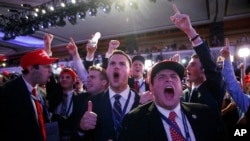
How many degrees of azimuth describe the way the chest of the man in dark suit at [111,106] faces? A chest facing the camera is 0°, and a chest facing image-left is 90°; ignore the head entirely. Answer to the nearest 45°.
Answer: approximately 0°

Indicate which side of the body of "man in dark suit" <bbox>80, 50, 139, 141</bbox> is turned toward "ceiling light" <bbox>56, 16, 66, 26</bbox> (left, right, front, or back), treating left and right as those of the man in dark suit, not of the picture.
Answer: back

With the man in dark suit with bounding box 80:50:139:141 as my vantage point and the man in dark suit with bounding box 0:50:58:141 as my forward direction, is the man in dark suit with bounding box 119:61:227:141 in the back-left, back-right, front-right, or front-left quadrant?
back-left

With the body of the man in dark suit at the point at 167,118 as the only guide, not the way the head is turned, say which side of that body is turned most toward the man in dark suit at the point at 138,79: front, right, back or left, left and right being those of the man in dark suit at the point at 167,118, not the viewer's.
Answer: back

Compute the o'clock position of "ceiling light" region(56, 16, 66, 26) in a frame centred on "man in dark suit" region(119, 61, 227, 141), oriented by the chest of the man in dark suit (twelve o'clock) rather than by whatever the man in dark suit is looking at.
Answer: The ceiling light is roughly at 5 o'clock from the man in dark suit.

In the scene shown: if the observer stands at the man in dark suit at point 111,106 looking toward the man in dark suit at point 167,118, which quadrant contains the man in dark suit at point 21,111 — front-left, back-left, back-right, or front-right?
back-right
